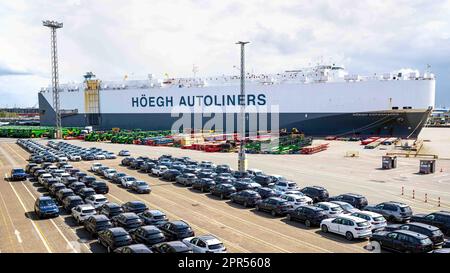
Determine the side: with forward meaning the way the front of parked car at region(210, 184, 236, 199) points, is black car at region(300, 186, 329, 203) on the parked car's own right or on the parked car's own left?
on the parked car's own left

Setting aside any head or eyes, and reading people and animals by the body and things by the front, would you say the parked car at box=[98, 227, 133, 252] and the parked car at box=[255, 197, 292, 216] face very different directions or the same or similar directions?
same or similar directions

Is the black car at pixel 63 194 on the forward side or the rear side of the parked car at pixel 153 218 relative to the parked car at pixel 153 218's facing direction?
on the forward side

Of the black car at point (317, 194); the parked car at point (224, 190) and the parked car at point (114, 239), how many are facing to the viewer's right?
0

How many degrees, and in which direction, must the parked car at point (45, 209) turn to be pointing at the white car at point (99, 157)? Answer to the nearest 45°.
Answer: approximately 135° to its left

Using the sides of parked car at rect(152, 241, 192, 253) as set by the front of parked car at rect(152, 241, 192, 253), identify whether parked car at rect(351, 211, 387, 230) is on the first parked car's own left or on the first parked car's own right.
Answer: on the first parked car's own right

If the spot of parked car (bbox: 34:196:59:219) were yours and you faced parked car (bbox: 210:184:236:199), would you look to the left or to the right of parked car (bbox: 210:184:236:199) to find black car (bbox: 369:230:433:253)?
right

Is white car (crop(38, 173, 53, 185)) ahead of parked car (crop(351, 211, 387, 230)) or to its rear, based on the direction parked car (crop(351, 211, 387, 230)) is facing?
ahead

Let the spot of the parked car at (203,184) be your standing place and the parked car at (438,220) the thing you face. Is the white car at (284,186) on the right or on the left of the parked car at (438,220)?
left

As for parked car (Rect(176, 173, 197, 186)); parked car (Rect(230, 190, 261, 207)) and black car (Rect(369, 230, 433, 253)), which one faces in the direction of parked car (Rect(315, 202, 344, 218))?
the black car

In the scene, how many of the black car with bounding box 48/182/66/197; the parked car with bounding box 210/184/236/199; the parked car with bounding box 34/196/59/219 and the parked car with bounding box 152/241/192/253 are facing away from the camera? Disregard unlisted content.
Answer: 0
